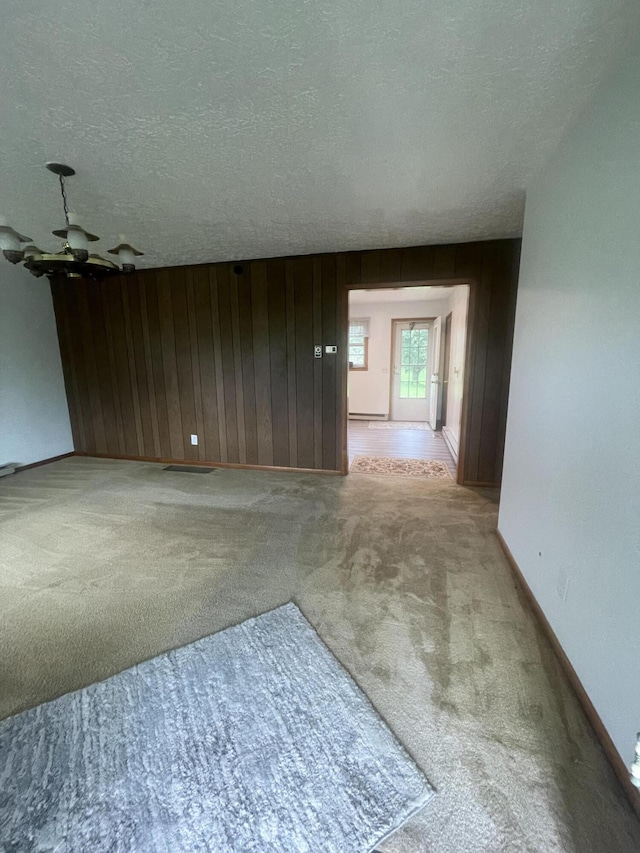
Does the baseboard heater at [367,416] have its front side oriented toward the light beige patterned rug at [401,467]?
yes

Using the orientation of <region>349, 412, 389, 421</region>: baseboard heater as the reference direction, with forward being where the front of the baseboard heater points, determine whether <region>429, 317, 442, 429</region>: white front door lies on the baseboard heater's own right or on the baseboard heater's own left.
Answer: on the baseboard heater's own left

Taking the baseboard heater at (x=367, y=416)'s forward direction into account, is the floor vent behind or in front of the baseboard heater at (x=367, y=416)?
in front

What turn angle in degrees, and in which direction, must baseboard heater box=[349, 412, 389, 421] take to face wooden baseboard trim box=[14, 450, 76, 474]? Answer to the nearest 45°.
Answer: approximately 45° to its right

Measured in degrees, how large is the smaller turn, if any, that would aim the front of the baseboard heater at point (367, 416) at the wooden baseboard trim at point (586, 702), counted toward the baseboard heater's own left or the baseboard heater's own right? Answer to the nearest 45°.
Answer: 0° — it already faces it

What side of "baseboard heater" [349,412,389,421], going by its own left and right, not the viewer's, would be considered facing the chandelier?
front

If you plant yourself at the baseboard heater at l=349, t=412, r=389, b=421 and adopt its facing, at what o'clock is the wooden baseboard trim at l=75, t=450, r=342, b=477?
The wooden baseboard trim is roughly at 1 o'clock from the baseboard heater.

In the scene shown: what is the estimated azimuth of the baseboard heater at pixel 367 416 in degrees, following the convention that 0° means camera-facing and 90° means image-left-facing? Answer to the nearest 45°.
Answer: approximately 0°
